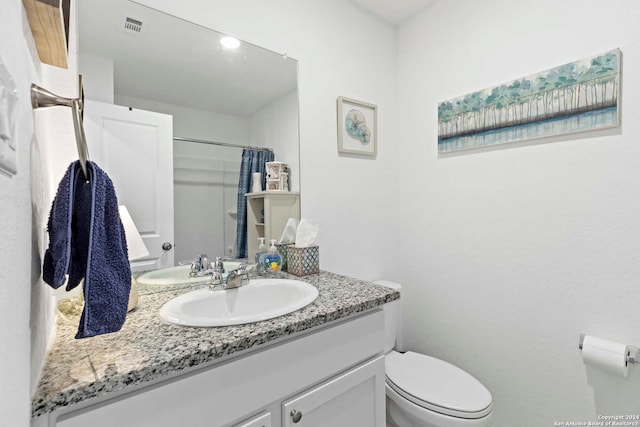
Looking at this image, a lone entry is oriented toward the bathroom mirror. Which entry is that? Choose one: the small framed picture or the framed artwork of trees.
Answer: the framed artwork of trees

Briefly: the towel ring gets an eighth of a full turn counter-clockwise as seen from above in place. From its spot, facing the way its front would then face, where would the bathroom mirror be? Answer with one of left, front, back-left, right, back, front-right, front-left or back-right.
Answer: front

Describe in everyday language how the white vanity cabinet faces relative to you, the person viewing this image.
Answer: facing the viewer and to the right of the viewer

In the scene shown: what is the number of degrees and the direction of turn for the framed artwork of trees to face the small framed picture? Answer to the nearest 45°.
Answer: approximately 45° to its right

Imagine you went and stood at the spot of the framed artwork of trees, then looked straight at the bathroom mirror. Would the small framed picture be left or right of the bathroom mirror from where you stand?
right

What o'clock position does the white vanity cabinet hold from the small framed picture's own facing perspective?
The white vanity cabinet is roughly at 2 o'clock from the small framed picture.

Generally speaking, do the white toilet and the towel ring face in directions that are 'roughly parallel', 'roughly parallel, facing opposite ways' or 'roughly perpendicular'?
roughly perpendicular

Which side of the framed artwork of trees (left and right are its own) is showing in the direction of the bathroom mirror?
front

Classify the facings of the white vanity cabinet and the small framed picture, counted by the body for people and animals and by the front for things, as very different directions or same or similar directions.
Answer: same or similar directions

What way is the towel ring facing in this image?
to the viewer's right

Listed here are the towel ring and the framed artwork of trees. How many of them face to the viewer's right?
1

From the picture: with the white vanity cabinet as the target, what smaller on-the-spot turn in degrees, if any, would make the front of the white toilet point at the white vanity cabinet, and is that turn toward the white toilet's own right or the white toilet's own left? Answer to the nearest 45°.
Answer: approximately 90° to the white toilet's own right

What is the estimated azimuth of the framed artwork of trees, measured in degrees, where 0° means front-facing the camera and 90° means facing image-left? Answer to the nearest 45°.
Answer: approximately 45°
